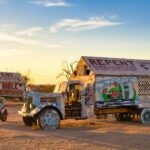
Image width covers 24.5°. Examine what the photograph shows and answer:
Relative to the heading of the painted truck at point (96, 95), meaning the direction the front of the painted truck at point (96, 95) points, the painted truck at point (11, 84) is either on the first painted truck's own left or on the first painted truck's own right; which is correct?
on the first painted truck's own right

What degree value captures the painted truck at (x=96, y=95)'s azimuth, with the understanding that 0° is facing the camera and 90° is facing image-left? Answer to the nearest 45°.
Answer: approximately 45°
